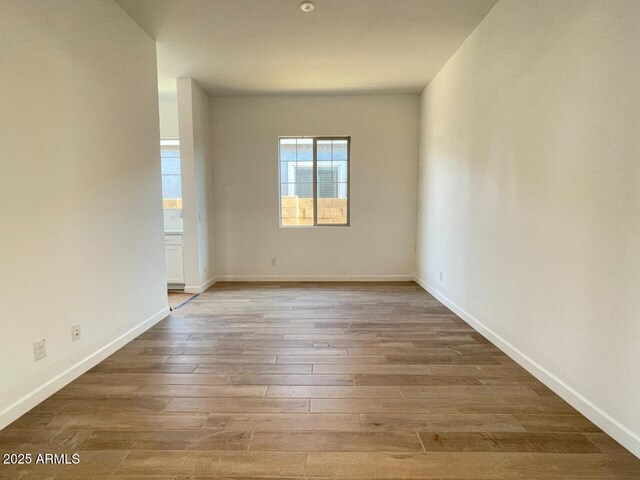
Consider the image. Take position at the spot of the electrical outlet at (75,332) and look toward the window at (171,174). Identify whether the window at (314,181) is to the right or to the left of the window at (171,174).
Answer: right

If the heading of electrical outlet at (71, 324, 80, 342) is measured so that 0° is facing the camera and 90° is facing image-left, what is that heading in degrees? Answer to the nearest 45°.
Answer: approximately 315°

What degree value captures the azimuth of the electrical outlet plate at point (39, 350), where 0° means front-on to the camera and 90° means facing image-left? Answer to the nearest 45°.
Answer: approximately 315°

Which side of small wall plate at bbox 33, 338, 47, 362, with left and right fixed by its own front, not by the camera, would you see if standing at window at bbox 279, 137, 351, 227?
left

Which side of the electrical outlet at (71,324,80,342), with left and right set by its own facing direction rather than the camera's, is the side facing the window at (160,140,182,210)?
left
